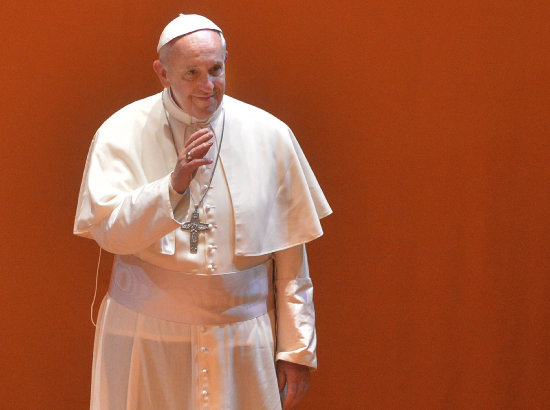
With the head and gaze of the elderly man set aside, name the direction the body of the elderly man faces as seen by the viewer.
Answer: toward the camera

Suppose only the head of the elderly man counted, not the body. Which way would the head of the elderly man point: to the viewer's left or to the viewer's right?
to the viewer's right
